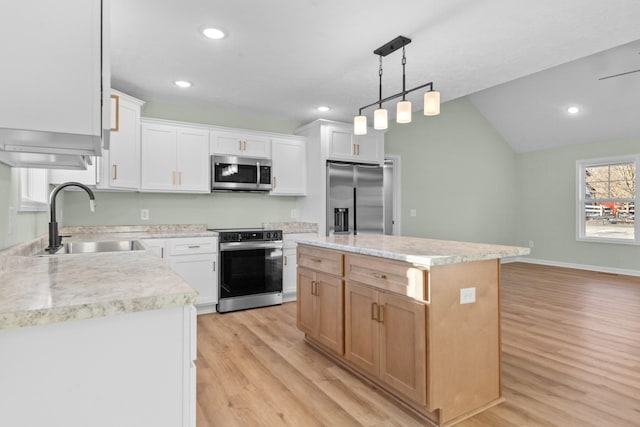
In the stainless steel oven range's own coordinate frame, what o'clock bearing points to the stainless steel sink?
The stainless steel sink is roughly at 3 o'clock from the stainless steel oven range.

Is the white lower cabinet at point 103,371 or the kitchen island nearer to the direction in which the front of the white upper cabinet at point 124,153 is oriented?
the kitchen island

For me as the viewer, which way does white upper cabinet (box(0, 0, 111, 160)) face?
facing to the right of the viewer

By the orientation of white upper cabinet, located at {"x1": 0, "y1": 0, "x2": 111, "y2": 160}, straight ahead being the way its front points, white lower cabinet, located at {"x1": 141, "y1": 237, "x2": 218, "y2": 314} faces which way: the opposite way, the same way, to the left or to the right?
to the right

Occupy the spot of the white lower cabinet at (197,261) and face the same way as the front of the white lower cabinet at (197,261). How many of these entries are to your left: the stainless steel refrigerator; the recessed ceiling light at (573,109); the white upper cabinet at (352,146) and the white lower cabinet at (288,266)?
4

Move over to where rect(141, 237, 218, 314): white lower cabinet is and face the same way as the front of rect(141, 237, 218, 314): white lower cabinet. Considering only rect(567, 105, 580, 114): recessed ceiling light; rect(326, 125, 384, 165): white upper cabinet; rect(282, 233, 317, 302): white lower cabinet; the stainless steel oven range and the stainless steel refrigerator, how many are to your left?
5

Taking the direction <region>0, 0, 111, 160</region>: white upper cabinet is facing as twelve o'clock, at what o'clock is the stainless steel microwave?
The stainless steel microwave is roughly at 10 o'clock from the white upper cabinet.

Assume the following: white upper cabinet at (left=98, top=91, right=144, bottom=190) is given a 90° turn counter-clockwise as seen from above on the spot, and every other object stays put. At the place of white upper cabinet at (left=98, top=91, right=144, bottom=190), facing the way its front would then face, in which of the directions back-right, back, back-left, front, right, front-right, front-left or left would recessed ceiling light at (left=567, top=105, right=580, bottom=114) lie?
front-right

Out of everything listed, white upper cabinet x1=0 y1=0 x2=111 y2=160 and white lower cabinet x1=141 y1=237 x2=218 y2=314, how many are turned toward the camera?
1

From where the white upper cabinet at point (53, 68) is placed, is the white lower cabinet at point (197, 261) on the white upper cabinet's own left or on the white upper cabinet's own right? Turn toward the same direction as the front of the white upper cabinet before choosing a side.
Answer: on the white upper cabinet's own left

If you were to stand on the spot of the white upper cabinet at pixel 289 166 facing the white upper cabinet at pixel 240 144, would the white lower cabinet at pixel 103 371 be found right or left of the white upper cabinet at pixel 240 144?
left

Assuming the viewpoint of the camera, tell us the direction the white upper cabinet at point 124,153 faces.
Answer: facing the viewer and to the right of the viewer

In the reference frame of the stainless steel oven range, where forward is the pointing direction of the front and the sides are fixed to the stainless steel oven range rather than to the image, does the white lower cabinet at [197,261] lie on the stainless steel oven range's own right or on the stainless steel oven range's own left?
on the stainless steel oven range's own right

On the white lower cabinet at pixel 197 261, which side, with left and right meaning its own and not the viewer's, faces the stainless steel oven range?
left
